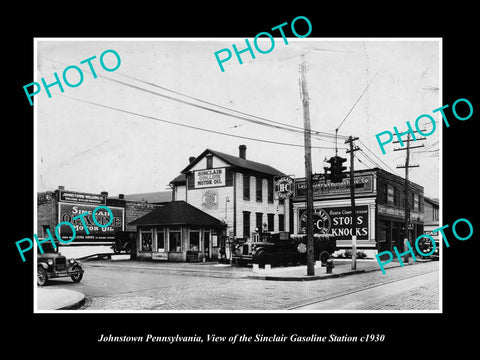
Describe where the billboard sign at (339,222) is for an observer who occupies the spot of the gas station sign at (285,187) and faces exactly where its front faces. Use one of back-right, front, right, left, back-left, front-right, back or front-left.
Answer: back-left

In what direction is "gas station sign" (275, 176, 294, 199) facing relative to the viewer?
toward the camera

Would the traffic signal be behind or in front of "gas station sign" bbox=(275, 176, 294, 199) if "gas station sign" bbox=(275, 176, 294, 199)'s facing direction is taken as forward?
in front
